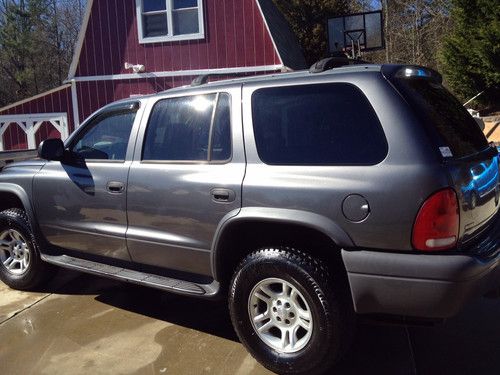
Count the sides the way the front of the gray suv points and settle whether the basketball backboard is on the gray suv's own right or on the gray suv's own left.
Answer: on the gray suv's own right

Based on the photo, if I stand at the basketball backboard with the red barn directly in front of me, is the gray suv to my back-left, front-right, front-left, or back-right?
front-left

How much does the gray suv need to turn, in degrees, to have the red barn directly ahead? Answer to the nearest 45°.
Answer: approximately 45° to its right

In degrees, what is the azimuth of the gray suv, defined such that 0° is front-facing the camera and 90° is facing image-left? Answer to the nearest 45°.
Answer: approximately 135°

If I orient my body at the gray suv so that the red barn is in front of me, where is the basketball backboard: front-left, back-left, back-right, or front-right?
front-right
